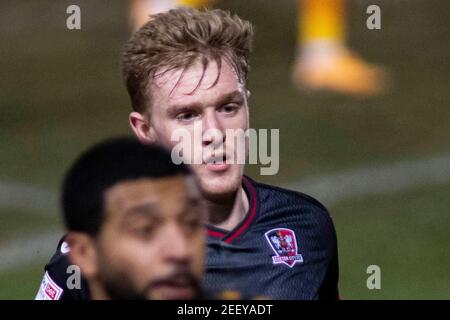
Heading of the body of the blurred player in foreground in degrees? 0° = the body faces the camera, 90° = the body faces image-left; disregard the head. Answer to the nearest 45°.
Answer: approximately 315°
